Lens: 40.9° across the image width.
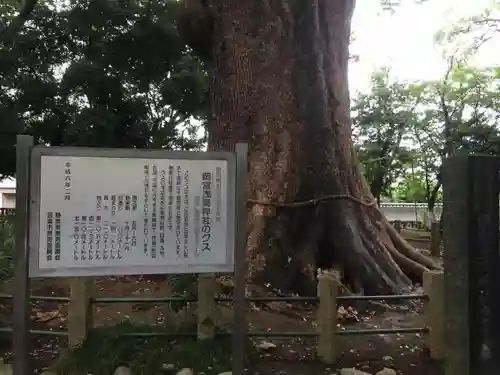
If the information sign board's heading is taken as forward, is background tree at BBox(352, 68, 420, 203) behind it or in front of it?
behind

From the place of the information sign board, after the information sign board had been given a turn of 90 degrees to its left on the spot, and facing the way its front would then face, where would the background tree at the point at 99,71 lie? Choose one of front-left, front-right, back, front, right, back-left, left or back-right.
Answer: left

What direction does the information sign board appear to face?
toward the camera

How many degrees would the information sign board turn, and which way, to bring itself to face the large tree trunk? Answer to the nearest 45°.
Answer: approximately 135° to its left

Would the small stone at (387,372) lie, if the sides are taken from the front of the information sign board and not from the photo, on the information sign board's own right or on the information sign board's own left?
on the information sign board's own left

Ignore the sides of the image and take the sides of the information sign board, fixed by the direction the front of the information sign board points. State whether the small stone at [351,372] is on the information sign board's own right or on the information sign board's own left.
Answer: on the information sign board's own left

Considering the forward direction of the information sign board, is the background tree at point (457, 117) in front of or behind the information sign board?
behind
